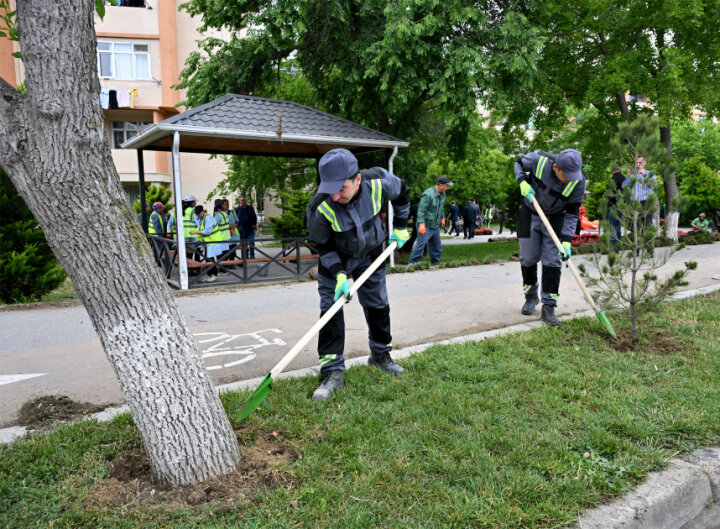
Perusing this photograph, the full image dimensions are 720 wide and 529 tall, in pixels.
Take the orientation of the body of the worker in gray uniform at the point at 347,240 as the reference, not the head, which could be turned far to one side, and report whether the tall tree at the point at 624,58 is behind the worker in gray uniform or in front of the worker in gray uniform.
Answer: behind

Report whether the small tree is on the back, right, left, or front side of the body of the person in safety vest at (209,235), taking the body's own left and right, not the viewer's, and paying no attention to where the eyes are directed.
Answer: left

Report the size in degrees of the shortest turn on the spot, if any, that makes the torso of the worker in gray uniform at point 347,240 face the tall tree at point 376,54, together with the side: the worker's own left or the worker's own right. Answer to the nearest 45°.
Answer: approximately 180°

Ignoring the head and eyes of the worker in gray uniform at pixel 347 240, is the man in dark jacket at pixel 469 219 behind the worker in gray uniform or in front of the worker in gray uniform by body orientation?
behind

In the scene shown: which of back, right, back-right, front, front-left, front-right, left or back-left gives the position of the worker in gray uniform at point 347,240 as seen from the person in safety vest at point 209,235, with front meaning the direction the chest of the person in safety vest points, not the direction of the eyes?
left
